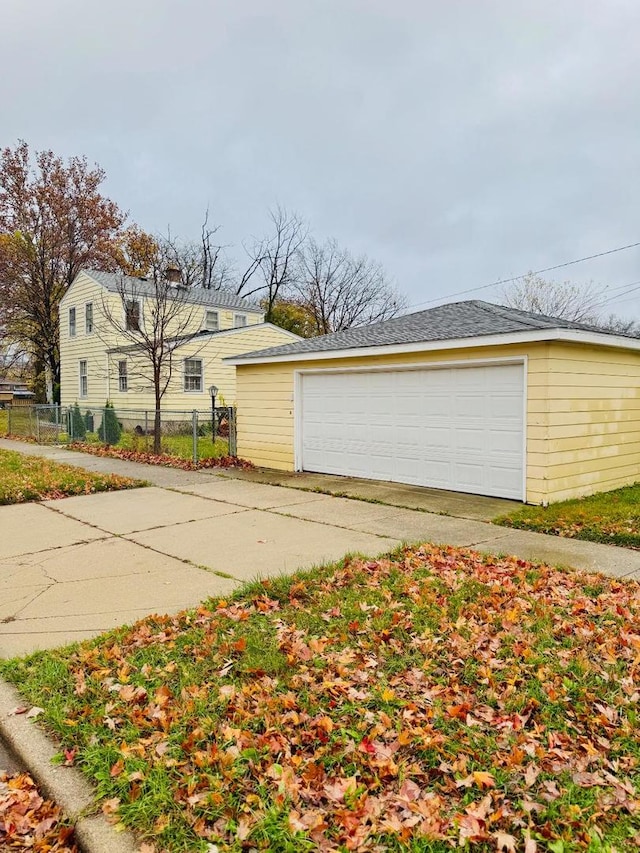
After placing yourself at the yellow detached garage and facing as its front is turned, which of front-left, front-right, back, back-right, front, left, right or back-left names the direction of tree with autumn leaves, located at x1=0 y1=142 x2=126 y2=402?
right

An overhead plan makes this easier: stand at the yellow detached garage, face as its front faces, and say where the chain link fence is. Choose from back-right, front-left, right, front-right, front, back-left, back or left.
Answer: right

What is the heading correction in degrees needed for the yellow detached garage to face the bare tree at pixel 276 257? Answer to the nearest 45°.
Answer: approximately 135° to its right

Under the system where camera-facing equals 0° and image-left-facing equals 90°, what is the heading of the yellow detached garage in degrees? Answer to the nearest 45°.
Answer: approximately 45°

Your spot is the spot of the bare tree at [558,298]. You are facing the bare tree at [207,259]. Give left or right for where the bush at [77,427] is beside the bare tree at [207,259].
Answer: left

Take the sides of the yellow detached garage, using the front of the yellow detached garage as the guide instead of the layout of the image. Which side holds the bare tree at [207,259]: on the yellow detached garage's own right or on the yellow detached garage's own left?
on the yellow detached garage's own right

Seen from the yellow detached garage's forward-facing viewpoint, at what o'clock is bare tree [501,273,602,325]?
The bare tree is roughly at 5 o'clock from the yellow detached garage.

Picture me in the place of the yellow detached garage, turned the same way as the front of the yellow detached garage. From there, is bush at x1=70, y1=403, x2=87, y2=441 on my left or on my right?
on my right

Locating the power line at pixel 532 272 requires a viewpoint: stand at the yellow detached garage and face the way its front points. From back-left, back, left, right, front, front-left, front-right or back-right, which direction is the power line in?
back-right

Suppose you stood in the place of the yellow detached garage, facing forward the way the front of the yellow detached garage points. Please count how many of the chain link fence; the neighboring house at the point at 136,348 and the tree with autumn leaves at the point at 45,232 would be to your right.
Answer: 3
